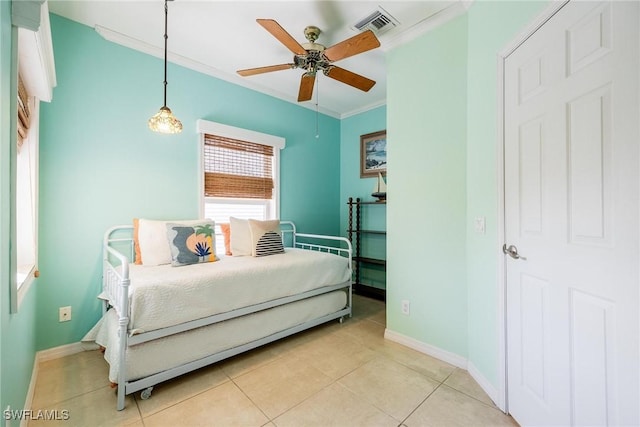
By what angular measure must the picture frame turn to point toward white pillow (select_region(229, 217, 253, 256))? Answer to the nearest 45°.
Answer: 0° — it already faces it

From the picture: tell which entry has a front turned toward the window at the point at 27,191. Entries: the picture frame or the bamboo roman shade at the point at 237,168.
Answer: the picture frame

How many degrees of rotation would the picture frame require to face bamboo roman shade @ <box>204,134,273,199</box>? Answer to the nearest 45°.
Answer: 0° — it already faces it

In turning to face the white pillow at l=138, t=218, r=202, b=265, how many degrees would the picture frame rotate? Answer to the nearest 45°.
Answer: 0° — it already faces it

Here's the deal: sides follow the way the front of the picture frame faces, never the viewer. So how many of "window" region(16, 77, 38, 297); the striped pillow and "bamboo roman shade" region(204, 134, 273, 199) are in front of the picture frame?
3

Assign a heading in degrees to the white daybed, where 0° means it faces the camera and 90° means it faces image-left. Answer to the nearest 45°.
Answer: approximately 315°

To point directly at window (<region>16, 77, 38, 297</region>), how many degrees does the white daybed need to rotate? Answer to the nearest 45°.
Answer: approximately 135° to its right
